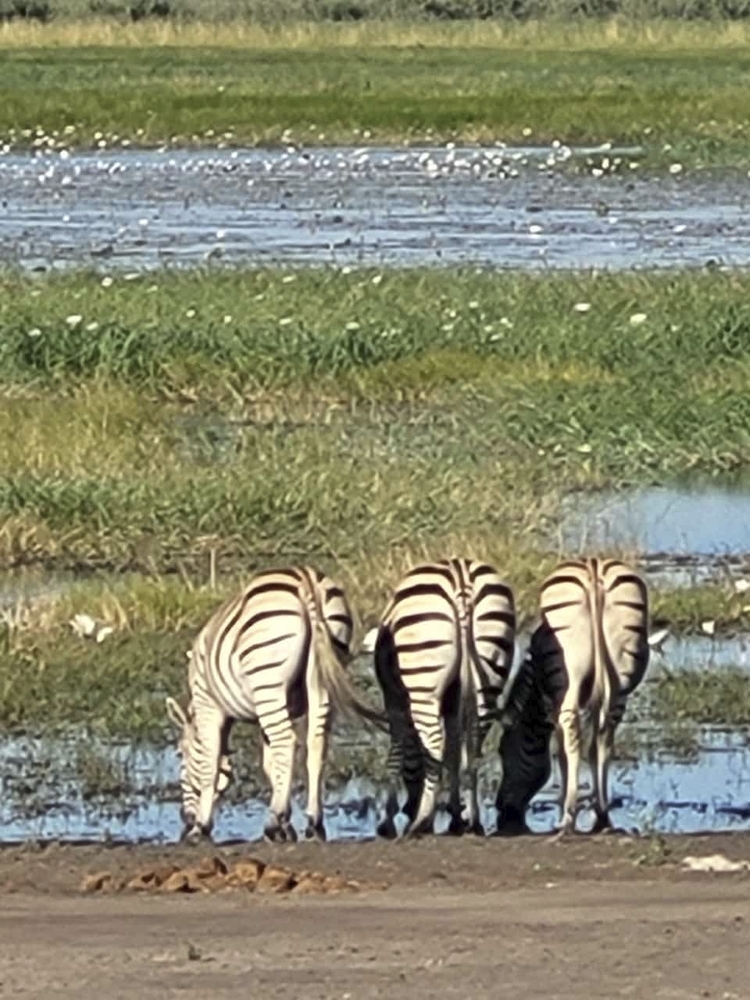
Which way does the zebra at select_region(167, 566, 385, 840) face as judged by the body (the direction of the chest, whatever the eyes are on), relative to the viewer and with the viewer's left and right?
facing away from the viewer and to the left of the viewer

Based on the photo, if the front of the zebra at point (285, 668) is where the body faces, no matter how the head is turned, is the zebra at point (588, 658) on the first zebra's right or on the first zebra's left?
on the first zebra's right

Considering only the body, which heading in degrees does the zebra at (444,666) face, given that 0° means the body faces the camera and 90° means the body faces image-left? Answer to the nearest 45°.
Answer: approximately 180°

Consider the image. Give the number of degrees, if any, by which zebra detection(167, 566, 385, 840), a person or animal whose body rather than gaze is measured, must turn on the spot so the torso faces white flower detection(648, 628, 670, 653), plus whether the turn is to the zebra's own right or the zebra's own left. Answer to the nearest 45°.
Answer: approximately 90° to the zebra's own right

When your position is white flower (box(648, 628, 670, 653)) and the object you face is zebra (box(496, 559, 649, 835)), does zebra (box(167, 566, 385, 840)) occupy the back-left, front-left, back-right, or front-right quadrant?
front-right

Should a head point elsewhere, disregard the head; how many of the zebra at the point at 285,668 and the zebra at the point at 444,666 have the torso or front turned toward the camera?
0

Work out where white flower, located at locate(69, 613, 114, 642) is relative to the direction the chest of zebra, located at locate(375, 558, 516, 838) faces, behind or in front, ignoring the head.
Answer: in front

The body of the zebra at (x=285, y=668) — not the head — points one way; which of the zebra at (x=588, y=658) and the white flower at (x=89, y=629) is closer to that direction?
the white flower
